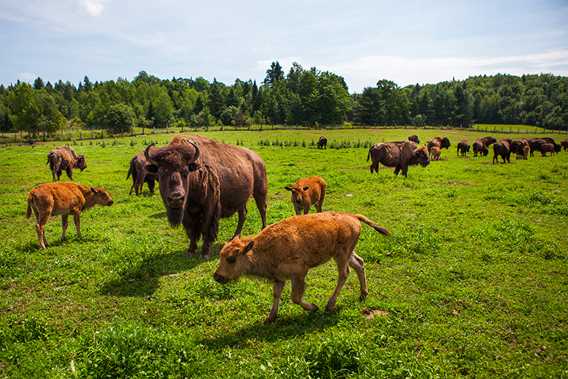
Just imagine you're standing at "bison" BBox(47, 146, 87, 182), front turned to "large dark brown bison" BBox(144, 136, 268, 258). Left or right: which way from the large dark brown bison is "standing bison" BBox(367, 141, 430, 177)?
left

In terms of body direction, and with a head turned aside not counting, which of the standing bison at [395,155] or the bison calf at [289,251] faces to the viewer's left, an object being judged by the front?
the bison calf

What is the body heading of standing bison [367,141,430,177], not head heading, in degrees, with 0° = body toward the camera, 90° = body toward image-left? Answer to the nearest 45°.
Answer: approximately 270°

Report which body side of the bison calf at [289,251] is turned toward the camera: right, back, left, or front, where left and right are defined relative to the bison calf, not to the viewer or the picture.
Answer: left

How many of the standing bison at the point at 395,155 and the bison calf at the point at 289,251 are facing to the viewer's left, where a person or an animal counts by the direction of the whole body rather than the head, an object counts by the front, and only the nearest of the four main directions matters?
1

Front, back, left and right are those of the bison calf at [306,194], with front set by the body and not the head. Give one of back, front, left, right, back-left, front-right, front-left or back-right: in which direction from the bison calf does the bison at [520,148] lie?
back

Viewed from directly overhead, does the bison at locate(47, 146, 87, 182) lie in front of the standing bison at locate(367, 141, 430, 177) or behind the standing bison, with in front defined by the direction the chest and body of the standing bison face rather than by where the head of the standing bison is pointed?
behind

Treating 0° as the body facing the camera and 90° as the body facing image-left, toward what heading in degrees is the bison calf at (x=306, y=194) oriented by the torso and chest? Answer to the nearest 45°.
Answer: approximately 45°

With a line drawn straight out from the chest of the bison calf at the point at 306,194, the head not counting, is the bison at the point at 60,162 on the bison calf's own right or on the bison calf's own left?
on the bison calf's own right

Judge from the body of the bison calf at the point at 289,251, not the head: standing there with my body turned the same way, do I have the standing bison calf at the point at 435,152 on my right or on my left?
on my right

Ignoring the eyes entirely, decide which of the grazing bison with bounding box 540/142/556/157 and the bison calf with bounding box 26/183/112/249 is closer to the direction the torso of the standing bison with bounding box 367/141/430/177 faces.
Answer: the grazing bison
